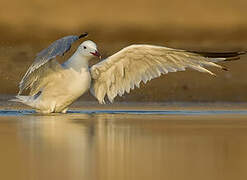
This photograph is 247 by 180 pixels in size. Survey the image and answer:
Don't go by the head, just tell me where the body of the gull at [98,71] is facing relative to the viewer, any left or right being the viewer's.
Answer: facing the viewer and to the right of the viewer
